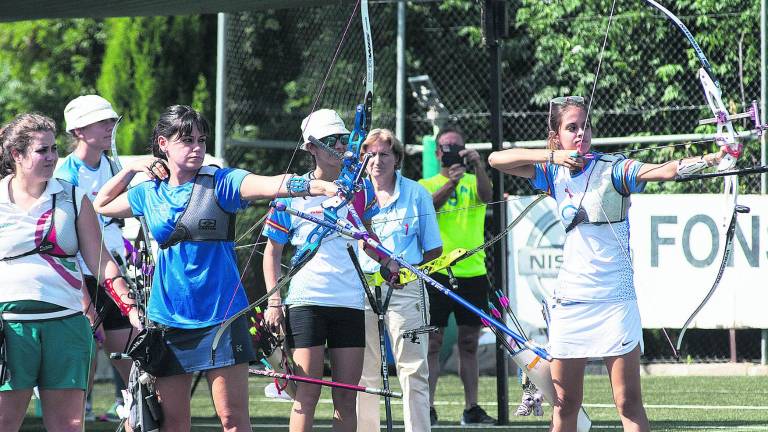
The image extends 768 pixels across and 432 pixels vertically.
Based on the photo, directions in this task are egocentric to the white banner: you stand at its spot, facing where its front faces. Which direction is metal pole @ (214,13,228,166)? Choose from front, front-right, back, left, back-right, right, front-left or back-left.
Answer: right

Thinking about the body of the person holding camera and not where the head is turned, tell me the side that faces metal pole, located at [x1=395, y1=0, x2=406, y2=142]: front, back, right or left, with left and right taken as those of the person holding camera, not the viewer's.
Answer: back

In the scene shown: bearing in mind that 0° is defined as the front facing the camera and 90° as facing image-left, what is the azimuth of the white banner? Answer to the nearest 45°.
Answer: approximately 0°

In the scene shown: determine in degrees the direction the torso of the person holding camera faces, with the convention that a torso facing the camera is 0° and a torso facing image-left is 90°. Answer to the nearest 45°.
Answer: approximately 0°

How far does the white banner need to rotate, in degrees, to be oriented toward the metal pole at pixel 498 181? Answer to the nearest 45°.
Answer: approximately 45° to its right

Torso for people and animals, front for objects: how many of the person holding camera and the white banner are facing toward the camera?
2

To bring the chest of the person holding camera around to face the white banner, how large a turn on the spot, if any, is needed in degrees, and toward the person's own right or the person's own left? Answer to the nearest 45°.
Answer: approximately 135° to the person's own left
